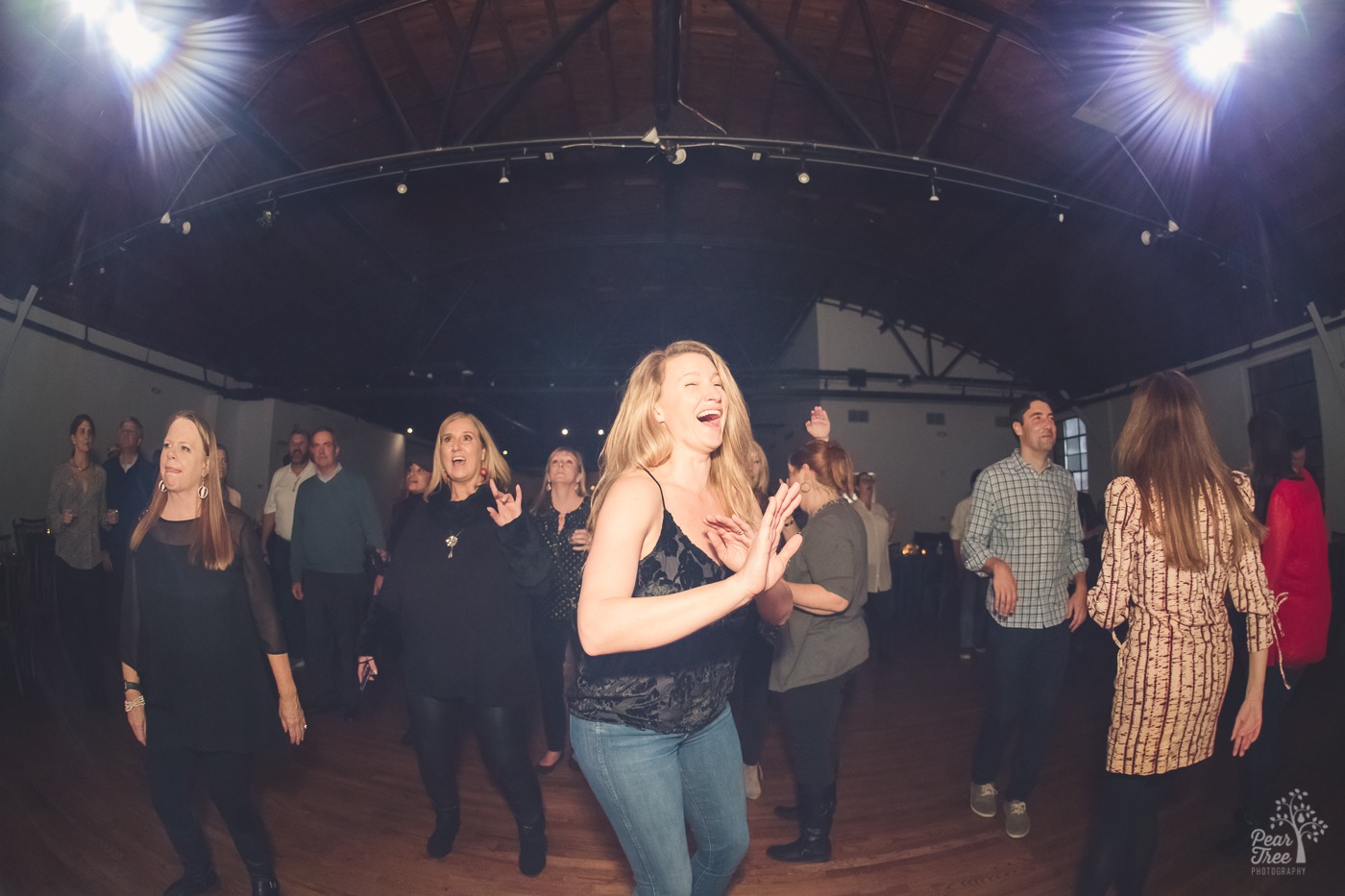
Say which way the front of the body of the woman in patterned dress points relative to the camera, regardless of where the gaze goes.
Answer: away from the camera

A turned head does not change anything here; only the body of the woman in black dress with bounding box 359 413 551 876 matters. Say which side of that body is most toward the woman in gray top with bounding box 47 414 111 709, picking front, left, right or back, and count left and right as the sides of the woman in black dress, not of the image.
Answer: right

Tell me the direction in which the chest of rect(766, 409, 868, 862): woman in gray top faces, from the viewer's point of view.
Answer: to the viewer's left

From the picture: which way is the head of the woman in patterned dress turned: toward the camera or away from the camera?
away from the camera

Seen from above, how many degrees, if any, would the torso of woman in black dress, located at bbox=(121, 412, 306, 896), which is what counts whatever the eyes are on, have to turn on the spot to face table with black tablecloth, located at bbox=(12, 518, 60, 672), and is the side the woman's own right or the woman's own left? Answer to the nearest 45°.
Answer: approximately 135° to the woman's own right

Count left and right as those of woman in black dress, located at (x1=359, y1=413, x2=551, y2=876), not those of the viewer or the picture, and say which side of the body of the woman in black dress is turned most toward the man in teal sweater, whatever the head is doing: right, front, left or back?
back

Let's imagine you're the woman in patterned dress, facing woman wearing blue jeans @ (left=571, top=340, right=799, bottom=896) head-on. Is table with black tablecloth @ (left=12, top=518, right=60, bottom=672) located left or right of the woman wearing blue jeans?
right

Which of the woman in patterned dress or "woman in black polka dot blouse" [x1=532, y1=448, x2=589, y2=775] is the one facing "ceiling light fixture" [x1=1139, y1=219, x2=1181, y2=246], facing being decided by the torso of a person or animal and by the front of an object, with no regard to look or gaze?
the woman in patterned dress

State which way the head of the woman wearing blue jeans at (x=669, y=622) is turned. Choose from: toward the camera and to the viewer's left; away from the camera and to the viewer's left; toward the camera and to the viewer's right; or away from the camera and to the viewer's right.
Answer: toward the camera and to the viewer's right

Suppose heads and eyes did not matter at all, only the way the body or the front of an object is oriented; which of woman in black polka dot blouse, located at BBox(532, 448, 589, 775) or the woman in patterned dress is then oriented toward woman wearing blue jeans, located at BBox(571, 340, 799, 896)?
the woman in black polka dot blouse

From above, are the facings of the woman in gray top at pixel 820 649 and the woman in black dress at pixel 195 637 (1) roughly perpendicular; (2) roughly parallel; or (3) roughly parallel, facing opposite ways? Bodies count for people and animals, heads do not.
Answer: roughly perpendicular

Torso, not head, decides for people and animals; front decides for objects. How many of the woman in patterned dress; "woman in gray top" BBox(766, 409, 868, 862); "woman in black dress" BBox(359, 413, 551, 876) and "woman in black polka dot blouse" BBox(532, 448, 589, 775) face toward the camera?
2

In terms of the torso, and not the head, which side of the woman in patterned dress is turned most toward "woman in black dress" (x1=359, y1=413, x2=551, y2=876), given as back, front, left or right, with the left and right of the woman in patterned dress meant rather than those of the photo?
left
